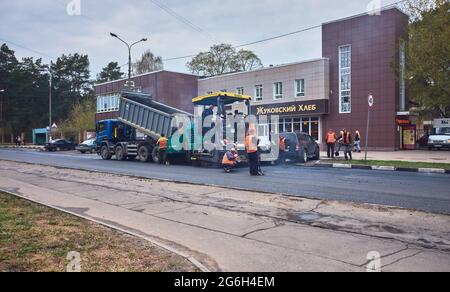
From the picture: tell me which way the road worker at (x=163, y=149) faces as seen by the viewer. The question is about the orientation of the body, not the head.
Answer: away from the camera

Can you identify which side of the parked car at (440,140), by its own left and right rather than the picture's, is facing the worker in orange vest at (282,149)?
front

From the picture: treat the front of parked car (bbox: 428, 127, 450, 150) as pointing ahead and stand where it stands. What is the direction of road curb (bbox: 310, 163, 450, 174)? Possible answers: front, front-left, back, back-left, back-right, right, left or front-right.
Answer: front-left

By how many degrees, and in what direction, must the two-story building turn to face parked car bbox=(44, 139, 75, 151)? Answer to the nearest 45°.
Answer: approximately 45° to its right

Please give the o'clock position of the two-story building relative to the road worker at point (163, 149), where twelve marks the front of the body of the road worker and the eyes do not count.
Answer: The two-story building is roughly at 2 o'clock from the road worker.

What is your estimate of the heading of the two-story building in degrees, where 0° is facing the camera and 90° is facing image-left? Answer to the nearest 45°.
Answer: approximately 45°

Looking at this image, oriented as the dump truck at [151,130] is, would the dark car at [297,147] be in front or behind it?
behind

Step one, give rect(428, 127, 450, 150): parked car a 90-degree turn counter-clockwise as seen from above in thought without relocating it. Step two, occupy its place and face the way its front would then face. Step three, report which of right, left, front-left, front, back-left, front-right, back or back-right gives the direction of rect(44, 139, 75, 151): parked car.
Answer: back-right

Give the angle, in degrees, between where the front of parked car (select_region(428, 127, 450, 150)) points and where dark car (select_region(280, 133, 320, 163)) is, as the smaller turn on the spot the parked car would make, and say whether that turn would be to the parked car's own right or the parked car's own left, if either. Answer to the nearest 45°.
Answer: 0° — it already faces it
